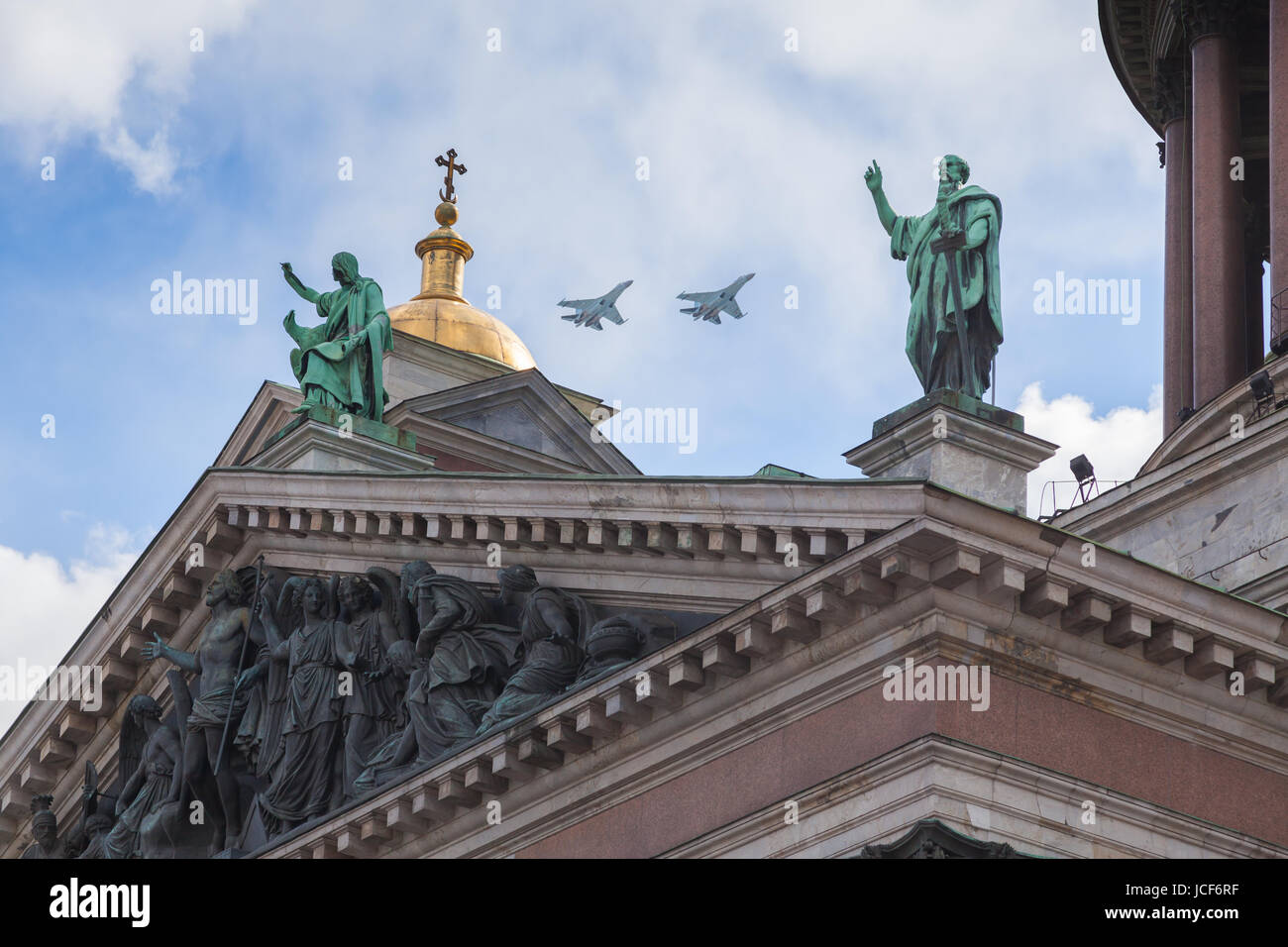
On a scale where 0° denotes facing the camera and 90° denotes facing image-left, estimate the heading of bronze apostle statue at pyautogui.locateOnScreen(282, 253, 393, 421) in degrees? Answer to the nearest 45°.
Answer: approximately 45°

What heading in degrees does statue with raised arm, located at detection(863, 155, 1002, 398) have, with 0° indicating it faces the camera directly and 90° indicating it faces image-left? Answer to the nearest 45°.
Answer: approximately 45°

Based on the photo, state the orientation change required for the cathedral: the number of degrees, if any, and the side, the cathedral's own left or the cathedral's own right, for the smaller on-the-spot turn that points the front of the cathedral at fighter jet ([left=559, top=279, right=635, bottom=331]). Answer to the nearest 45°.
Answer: approximately 135° to the cathedral's own right

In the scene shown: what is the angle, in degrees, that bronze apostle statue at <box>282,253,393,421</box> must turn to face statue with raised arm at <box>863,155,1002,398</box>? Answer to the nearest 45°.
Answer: approximately 90° to its left

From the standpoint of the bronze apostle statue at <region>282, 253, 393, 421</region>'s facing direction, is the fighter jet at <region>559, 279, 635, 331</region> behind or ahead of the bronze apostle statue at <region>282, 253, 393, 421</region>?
behind
